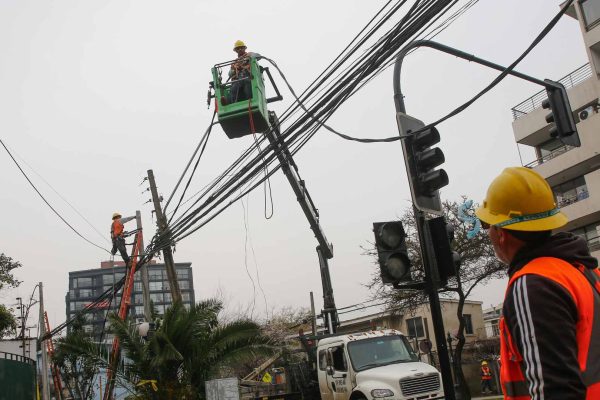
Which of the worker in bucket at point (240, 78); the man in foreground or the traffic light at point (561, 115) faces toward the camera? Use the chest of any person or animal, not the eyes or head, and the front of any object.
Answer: the worker in bucket

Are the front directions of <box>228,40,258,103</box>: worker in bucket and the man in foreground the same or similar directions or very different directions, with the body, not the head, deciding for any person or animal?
very different directions

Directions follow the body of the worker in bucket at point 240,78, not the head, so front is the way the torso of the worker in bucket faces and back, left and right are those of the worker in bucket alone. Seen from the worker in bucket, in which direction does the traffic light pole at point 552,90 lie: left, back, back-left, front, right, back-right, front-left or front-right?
front-left

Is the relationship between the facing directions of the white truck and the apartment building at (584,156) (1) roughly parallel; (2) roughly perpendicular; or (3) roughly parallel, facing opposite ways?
roughly perpendicular

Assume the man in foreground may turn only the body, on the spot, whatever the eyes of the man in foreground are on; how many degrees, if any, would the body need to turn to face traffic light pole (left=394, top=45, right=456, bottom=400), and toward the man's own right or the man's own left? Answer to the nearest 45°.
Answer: approximately 45° to the man's own right

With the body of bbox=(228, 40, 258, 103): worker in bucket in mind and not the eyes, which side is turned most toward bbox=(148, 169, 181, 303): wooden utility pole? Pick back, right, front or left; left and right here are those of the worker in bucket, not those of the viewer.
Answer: back

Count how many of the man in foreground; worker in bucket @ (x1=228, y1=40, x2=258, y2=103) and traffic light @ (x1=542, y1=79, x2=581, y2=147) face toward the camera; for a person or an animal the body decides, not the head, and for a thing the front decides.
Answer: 1

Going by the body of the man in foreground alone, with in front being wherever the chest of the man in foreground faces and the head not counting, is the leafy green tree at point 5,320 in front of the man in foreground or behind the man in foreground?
in front

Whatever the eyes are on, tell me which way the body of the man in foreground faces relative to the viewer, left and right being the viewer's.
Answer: facing away from the viewer and to the left of the viewer

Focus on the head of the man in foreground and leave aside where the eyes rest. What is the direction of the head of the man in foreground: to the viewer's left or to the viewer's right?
to the viewer's left

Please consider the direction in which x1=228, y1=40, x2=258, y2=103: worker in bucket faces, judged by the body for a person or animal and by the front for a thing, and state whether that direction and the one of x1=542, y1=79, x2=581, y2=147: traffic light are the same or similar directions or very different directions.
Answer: very different directions

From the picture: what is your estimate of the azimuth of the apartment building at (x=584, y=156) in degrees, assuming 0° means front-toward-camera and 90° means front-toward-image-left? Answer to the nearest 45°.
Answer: approximately 45°

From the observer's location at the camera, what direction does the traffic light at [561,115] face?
facing away from the viewer and to the left of the viewer
